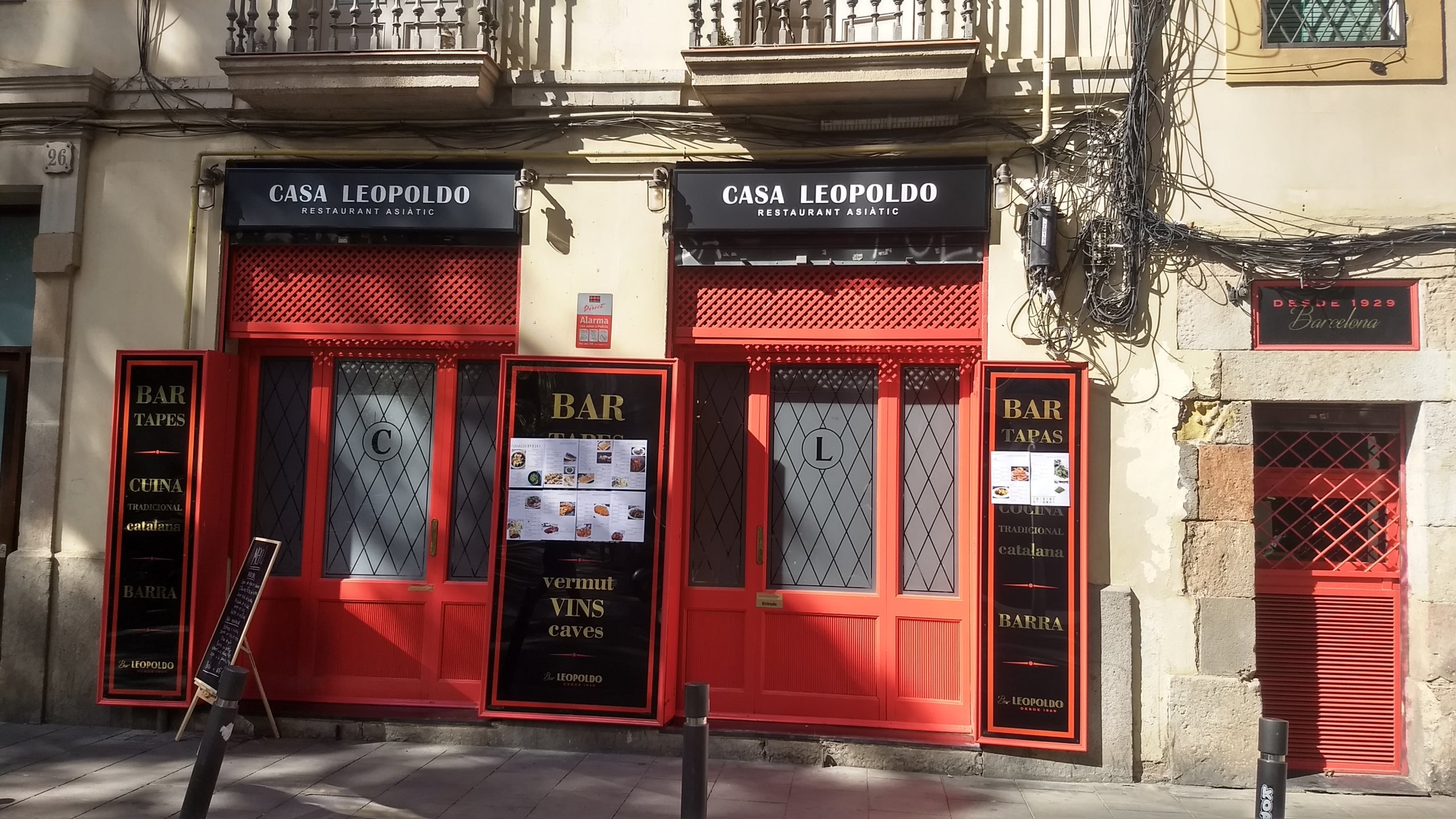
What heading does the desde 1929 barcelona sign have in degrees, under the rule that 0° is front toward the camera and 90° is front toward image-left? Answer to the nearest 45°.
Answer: approximately 0°

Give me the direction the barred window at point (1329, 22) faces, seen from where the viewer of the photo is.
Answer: facing the viewer

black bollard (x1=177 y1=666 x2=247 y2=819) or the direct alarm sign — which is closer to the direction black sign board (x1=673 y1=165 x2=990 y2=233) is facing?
the black bollard

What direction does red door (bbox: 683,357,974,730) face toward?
toward the camera

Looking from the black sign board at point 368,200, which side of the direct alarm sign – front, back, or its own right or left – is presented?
right

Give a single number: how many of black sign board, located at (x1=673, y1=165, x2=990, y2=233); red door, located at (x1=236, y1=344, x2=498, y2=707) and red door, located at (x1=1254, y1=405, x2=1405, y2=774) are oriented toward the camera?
3

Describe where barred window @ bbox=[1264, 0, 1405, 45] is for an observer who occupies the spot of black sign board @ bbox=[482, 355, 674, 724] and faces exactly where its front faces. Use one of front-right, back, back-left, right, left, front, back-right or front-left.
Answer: left
